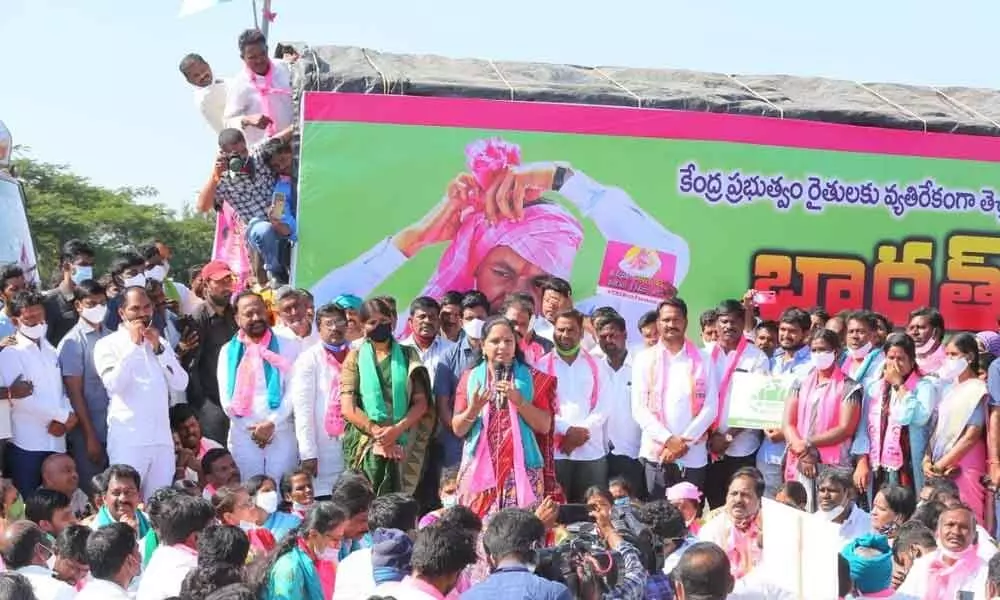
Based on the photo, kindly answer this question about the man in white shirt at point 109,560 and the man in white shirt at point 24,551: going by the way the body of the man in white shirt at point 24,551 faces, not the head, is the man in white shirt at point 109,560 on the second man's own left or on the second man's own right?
on the second man's own right

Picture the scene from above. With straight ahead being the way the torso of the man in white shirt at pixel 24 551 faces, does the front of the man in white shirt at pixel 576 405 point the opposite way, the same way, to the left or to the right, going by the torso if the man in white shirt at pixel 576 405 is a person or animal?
the opposite way

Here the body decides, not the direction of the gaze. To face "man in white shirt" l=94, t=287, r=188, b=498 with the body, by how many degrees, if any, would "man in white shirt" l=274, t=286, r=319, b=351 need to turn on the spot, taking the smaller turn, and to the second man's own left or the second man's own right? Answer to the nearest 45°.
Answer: approximately 45° to the second man's own right

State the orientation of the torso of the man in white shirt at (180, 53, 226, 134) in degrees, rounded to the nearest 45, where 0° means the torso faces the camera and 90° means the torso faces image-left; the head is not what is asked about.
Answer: approximately 315°

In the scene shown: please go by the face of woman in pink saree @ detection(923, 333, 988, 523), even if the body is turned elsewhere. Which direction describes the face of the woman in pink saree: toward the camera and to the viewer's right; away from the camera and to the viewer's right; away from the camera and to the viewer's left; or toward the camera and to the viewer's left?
toward the camera and to the viewer's left

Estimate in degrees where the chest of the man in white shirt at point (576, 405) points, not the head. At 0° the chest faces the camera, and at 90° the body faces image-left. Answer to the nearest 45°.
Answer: approximately 0°

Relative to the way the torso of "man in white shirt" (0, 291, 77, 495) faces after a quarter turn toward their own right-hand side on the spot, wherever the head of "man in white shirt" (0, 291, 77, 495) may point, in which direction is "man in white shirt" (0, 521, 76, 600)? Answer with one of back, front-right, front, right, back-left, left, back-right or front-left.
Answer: front-left
